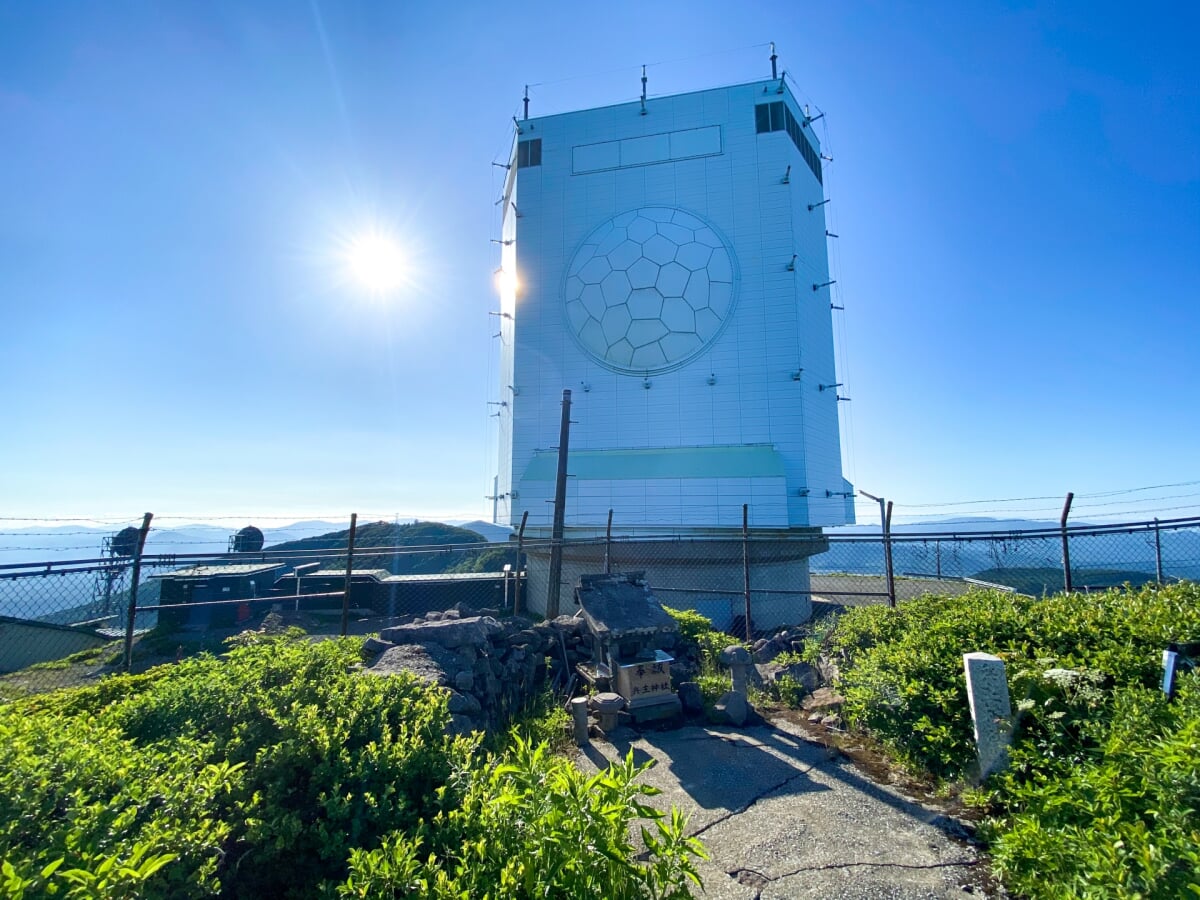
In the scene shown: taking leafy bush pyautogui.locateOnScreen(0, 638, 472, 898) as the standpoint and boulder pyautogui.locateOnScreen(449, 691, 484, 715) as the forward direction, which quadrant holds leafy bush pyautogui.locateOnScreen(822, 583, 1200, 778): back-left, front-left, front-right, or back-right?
front-right

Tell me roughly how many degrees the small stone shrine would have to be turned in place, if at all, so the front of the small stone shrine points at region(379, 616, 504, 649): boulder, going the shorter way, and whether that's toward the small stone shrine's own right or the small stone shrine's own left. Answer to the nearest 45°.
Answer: approximately 135° to the small stone shrine's own right

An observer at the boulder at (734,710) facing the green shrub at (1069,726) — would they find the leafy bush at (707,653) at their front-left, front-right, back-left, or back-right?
back-left

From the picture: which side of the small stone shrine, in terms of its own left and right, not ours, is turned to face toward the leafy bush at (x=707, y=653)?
left

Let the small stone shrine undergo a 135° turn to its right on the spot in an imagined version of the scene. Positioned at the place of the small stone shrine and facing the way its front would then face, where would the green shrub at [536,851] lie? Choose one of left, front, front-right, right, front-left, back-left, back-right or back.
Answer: left

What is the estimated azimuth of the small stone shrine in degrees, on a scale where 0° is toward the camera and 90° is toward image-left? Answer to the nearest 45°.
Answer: approximately 315°

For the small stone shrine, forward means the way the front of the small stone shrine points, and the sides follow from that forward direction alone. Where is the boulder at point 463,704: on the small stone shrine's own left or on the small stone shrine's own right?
on the small stone shrine's own right

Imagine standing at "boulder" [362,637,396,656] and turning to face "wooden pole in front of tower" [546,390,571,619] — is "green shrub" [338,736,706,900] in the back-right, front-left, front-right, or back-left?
back-right

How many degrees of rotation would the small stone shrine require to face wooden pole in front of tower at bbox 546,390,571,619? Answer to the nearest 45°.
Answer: approximately 135° to its left

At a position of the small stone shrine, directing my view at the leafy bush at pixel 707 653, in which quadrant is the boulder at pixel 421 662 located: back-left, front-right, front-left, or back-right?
back-left

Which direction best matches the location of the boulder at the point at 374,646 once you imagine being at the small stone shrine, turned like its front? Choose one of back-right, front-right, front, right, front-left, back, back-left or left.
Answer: back-right

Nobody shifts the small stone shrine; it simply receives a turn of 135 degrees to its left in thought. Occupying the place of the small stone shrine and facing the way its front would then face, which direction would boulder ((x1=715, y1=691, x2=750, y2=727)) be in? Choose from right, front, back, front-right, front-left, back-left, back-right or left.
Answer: right

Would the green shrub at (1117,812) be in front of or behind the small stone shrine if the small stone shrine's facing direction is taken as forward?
in front
